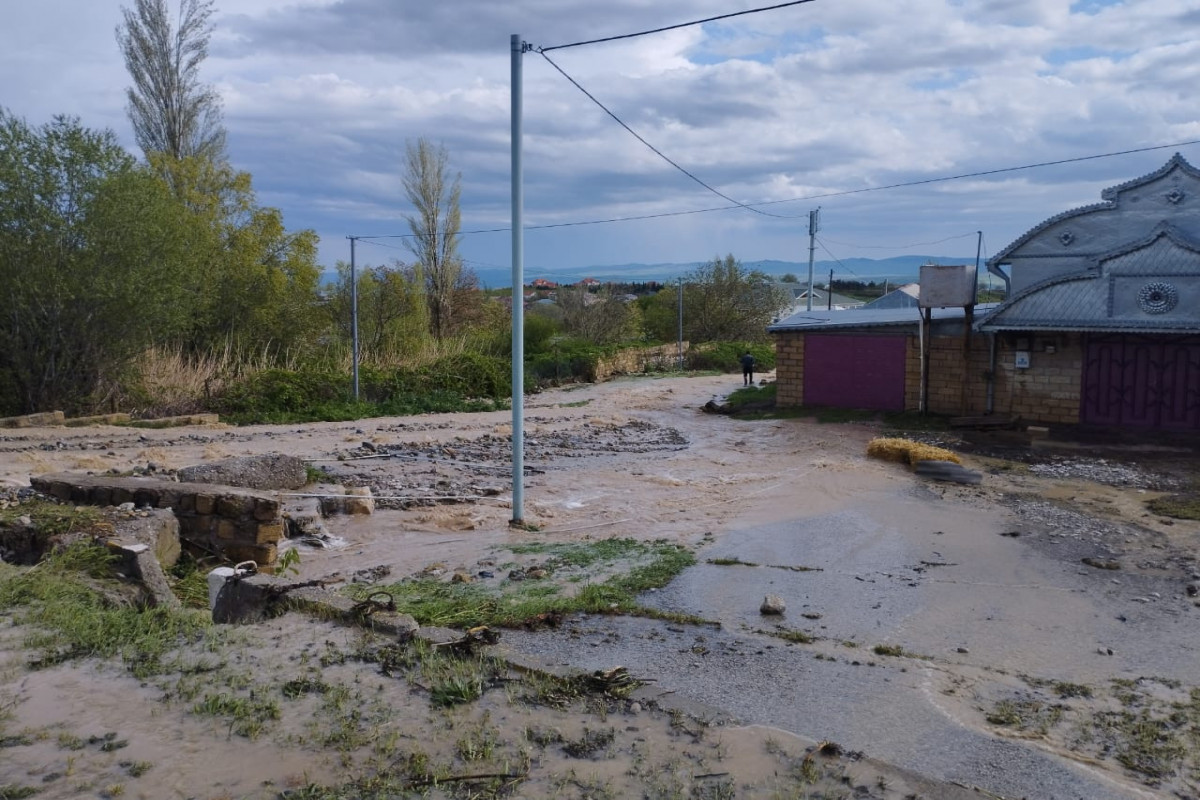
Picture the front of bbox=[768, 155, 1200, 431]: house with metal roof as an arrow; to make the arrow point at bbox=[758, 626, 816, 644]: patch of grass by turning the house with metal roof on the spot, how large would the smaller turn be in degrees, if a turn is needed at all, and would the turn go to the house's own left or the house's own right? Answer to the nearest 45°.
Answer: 0° — it already faces it

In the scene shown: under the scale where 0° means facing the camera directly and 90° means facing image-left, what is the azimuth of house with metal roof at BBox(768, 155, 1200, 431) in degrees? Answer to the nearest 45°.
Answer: approximately 0°

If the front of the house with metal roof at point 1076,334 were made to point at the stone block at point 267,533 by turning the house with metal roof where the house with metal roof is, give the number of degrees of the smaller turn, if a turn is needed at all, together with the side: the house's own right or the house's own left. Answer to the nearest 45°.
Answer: approximately 45° to the house's own right

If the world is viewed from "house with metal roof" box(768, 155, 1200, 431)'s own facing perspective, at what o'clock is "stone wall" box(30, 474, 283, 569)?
The stone wall is roughly at 1 o'clock from the house with metal roof.

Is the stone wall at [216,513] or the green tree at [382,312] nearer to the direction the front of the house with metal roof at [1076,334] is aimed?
the stone wall

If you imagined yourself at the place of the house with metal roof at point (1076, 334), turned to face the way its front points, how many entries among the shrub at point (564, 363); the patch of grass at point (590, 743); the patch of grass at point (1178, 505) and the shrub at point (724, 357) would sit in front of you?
2

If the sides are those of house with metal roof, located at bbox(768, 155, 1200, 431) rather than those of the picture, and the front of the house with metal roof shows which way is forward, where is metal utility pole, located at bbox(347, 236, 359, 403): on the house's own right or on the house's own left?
on the house's own right

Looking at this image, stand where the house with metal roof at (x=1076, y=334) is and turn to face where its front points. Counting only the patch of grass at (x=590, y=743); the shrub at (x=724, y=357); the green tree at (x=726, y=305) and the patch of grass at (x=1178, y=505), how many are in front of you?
2

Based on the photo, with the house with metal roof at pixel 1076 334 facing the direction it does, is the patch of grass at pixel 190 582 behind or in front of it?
in front

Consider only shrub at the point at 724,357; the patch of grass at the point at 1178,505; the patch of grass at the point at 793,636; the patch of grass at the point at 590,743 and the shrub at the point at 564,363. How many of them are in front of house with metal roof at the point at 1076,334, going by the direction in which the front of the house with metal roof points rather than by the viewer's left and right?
3

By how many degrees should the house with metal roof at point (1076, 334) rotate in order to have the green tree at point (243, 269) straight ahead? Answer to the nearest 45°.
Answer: approximately 90° to its right

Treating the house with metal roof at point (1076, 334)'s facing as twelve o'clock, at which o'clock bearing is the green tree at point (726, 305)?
The green tree is roughly at 5 o'clock from the house with metal roof.

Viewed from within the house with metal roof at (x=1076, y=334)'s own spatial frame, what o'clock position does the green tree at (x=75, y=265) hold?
The green tree is roughly at 2 o'clock from the house with metal roof.

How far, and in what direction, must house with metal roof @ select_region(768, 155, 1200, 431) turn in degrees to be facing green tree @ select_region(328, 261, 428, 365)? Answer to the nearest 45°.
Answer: approximately 90° to its right
